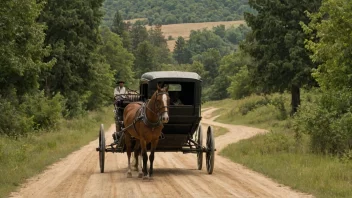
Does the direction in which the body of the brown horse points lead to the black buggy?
no

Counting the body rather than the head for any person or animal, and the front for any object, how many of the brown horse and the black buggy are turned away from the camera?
0

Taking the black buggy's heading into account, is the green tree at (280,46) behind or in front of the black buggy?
behind

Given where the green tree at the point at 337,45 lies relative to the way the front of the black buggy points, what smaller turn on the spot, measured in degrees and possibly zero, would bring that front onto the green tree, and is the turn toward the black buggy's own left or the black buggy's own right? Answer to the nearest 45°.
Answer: approximately 135° to the black buggy's own left

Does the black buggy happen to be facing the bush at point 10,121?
no

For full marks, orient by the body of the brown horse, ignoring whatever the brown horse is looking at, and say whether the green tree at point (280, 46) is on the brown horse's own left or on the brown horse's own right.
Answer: on the brown horse's own left

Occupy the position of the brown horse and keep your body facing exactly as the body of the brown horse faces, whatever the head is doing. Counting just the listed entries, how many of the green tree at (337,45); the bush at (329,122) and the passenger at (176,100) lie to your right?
0

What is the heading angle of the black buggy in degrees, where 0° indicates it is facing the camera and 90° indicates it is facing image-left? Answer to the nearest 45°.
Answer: approximately 0°

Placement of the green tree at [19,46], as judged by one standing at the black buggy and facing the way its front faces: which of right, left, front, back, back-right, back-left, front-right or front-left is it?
back-right
